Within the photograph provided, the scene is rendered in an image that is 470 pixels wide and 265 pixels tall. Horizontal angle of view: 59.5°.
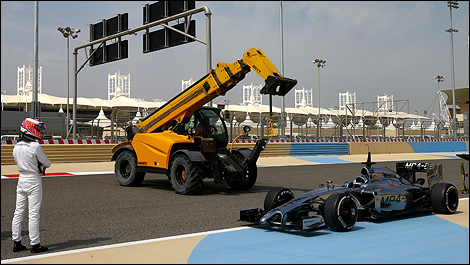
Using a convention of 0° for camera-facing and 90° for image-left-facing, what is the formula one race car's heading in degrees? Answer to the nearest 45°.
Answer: approximately 45°

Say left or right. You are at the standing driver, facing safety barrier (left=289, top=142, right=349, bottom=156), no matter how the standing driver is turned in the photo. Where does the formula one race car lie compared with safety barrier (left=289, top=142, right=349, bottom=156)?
right

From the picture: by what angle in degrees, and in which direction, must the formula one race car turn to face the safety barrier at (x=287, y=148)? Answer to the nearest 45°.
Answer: approximately 135° to its right

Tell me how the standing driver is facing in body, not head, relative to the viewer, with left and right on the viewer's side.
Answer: facing away from the viewer and to the right of the viewer

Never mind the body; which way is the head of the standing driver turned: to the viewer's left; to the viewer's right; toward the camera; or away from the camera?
to the viewer's right

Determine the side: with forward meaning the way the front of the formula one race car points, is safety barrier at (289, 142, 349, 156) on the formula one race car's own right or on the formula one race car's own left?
on the formula one race car's own right
